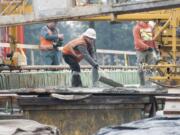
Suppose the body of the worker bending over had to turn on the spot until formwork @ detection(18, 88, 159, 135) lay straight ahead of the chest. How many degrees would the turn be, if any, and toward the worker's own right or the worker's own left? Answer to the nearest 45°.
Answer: approximately 90° to the worker's own right

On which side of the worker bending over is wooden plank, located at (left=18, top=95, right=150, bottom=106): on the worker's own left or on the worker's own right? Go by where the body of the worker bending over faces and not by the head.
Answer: on the worker's own right

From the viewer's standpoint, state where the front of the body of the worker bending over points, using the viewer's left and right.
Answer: facing to the right of the viewer
